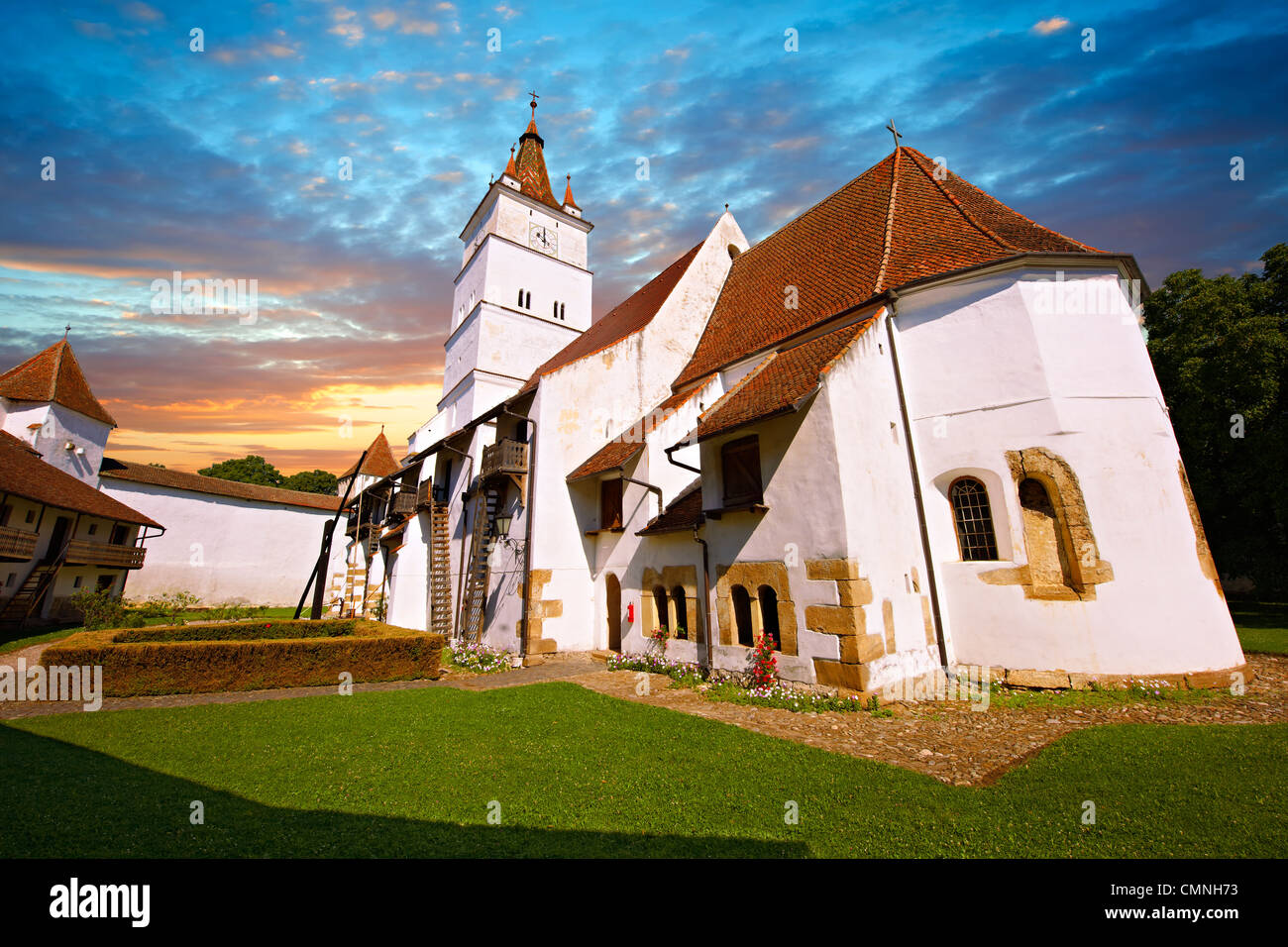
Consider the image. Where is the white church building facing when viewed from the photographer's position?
facing away from the viewer and to the left of the viewer

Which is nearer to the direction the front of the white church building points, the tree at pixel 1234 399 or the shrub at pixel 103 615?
the shrub

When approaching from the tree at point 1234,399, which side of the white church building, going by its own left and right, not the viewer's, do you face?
right

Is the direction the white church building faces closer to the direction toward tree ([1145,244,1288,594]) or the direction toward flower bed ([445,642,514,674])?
the flower bed
